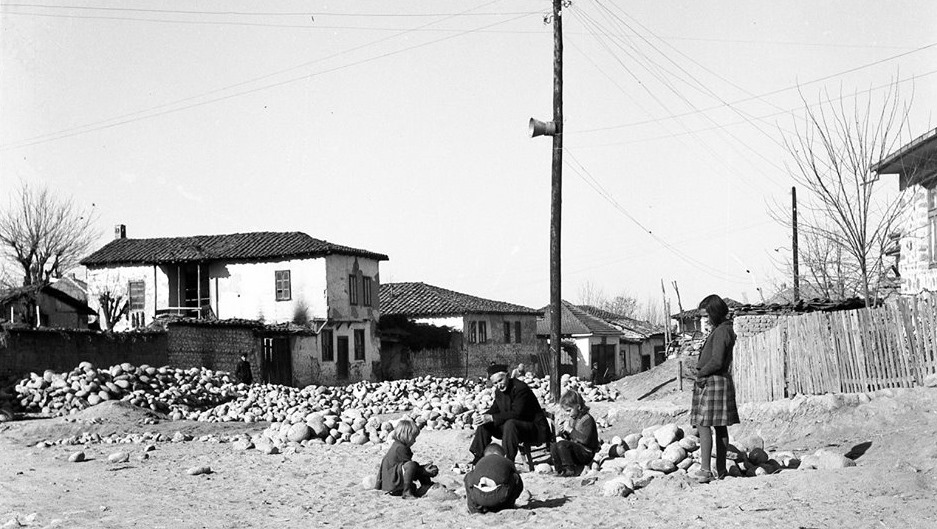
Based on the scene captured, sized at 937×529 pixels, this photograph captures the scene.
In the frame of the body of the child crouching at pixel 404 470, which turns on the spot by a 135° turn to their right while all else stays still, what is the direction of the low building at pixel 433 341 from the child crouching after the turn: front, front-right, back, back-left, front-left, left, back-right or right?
back-right

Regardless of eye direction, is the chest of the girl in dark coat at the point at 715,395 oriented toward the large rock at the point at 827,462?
no

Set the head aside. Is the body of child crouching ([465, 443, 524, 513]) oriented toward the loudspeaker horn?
yes

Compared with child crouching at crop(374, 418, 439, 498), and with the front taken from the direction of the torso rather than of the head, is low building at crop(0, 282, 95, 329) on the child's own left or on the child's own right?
on the child's own left

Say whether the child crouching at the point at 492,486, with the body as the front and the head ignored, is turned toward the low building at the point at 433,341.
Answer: yes

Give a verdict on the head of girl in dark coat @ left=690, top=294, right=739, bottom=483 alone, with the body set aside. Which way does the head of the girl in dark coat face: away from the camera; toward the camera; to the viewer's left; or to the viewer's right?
to the viewer's left

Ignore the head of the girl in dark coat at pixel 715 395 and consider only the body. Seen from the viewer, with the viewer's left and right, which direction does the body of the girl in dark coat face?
facing to the left of the viewer

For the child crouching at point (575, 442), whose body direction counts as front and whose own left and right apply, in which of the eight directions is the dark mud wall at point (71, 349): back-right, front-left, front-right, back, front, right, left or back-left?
right

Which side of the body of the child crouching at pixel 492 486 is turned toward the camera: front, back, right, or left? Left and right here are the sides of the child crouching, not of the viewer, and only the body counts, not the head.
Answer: back

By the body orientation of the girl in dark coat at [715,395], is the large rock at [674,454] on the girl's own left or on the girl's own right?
on the girl's own right

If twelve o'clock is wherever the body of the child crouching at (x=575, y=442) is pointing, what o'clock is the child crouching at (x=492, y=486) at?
the child crouching at (x=492, y=486) is roughly at 11 o'clock from the child crouching at (x=575, y=442).

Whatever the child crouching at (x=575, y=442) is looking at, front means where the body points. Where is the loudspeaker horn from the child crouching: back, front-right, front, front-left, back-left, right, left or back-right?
back-right

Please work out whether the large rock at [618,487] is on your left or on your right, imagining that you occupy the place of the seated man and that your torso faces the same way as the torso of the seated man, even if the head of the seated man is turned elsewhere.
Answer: on your left

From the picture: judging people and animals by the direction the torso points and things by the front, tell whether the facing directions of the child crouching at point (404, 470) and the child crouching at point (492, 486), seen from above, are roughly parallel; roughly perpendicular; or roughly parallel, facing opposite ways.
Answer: roughly perpendicular

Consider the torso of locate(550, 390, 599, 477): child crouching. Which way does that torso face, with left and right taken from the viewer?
facing the viewer and to the left of the viewer

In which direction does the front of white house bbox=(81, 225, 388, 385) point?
toward the camera

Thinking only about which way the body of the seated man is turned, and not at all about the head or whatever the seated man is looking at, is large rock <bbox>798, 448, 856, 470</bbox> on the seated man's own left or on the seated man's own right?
on the seated man's own left

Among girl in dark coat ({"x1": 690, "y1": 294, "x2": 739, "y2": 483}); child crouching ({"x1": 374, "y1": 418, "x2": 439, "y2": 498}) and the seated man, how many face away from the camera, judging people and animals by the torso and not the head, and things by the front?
0
